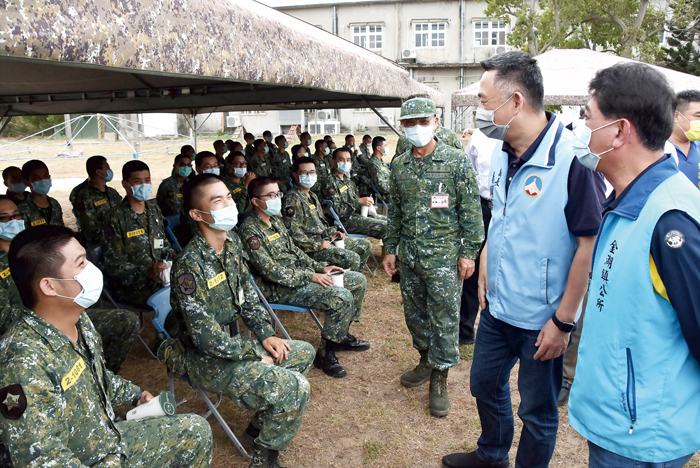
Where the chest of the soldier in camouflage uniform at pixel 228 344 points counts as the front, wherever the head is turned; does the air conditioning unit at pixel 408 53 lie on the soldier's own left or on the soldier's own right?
on the soldier's own left

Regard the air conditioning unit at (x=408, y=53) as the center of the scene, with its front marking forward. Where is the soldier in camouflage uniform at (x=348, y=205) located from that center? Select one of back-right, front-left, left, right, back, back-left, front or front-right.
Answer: front

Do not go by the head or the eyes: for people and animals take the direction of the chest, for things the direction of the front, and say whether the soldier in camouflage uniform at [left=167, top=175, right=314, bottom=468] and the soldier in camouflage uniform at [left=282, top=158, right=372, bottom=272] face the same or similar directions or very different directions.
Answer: same or similar directions

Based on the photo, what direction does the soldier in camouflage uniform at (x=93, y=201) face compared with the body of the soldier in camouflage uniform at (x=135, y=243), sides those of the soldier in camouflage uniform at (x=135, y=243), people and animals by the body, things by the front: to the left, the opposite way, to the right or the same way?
the same way

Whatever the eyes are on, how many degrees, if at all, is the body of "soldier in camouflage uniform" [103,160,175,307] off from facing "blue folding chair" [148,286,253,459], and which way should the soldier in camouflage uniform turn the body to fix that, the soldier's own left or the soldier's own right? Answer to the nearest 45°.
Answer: approximately 45° to the soldier's own right

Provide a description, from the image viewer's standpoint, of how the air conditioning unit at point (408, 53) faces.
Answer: facing the viewer

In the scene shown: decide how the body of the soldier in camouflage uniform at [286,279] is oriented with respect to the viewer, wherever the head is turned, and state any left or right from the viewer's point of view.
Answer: facing the viewer and to the right of the viewer

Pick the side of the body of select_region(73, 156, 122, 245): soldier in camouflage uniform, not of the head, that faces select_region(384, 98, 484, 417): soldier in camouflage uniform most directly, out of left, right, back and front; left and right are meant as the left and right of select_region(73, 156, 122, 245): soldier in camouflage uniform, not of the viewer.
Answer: front

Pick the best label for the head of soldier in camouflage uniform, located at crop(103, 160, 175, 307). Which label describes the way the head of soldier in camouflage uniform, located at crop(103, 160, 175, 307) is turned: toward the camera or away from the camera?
toward the camera

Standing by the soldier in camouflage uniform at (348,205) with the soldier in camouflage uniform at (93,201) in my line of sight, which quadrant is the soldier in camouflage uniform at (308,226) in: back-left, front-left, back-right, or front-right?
front-left

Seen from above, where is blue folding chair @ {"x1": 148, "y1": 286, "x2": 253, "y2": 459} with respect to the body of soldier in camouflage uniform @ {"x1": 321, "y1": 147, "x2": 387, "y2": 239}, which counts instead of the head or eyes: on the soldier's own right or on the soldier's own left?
on the soldier's own right

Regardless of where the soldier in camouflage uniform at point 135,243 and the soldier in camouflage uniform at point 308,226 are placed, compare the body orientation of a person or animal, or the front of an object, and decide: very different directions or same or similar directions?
same or similar directions

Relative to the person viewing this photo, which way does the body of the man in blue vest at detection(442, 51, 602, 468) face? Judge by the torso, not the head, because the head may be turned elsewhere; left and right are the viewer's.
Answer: facing the viewer and to the left of the viewer

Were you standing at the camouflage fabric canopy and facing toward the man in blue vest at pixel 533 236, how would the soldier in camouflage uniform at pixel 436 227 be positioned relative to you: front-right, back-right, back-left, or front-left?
front-left

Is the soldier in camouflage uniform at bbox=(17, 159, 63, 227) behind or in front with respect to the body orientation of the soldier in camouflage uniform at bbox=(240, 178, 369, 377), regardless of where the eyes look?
behind

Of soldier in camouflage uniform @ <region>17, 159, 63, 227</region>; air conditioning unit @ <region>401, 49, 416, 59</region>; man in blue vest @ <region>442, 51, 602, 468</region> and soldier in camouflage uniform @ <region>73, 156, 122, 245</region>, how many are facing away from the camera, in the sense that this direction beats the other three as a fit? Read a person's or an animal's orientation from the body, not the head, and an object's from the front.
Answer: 0
